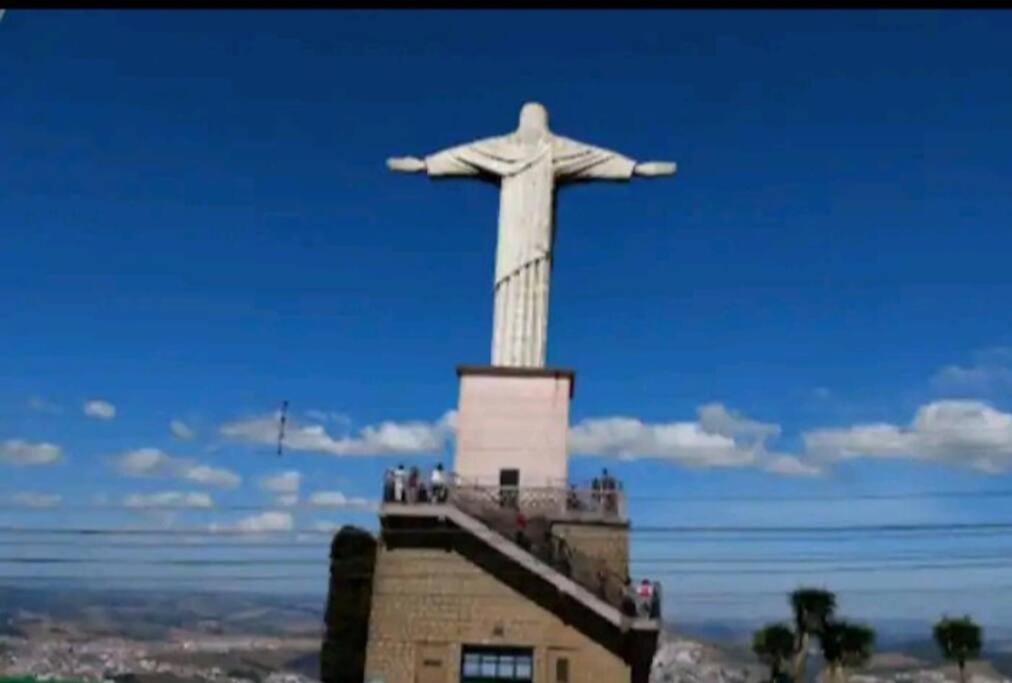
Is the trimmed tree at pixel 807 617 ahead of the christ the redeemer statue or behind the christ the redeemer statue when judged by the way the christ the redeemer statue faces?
ahead

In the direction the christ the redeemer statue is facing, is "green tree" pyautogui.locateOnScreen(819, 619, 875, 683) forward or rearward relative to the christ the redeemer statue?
forward
